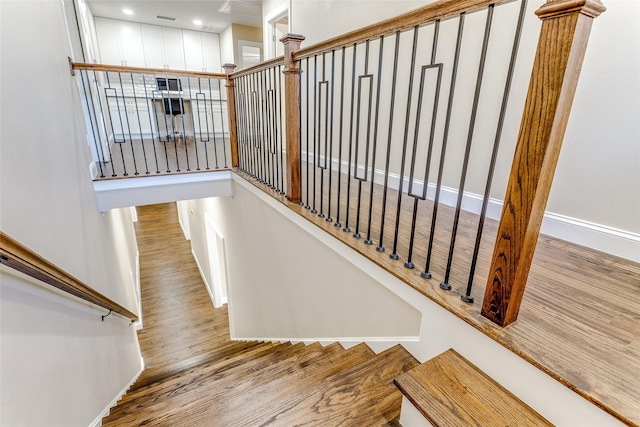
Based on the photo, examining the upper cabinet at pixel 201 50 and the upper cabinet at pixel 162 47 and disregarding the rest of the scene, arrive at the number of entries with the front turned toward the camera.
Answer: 2

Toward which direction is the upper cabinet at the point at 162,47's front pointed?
toward the camera

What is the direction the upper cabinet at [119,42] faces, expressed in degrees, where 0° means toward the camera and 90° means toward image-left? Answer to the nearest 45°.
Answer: approximately 0°

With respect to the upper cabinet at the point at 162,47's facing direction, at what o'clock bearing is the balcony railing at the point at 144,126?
The balcony railing is roughly at 12 o'clock from the upper cabinet.

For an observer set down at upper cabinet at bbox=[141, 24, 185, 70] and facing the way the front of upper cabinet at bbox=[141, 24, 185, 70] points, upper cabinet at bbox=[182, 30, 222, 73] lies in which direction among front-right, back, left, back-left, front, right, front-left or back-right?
left

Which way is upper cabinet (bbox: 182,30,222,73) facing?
toward the camera

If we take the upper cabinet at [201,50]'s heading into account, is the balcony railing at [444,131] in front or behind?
in front

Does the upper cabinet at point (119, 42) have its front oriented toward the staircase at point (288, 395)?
yes

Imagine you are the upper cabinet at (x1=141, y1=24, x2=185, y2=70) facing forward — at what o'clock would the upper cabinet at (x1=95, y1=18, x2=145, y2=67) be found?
the upper cabinet at (x1=95, y1=18, x2=145, y2=67) is roughly at 3 o'clock from the upper cabinet at (x1=141, y1=24, x2=185, y2=70).

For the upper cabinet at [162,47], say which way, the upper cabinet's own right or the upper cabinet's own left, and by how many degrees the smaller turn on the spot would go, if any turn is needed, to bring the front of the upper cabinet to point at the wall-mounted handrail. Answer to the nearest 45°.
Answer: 0° — it already faces it

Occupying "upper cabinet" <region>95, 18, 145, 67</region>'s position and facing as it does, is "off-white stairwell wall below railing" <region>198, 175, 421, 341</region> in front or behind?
in front

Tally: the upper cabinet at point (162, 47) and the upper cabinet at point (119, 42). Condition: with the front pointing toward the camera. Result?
2

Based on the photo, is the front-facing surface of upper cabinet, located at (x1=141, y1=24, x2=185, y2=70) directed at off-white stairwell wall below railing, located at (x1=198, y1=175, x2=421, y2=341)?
yes

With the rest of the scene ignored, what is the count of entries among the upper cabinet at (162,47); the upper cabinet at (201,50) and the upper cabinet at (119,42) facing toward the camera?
3
